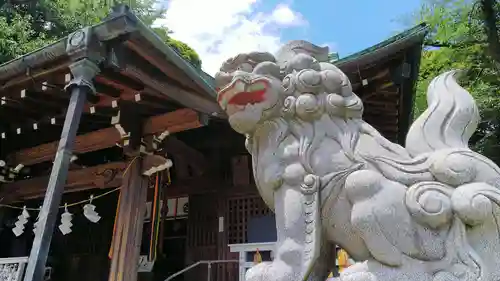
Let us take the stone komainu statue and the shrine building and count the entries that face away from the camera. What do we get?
0

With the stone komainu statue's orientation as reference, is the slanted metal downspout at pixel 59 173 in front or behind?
in front

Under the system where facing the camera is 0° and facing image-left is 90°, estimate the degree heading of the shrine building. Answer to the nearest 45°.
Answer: approximately 45°

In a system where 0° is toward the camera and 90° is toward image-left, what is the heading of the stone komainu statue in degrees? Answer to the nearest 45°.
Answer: approximately 90°

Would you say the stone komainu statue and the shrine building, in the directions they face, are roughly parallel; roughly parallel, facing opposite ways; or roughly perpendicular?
roughly perpendicular
